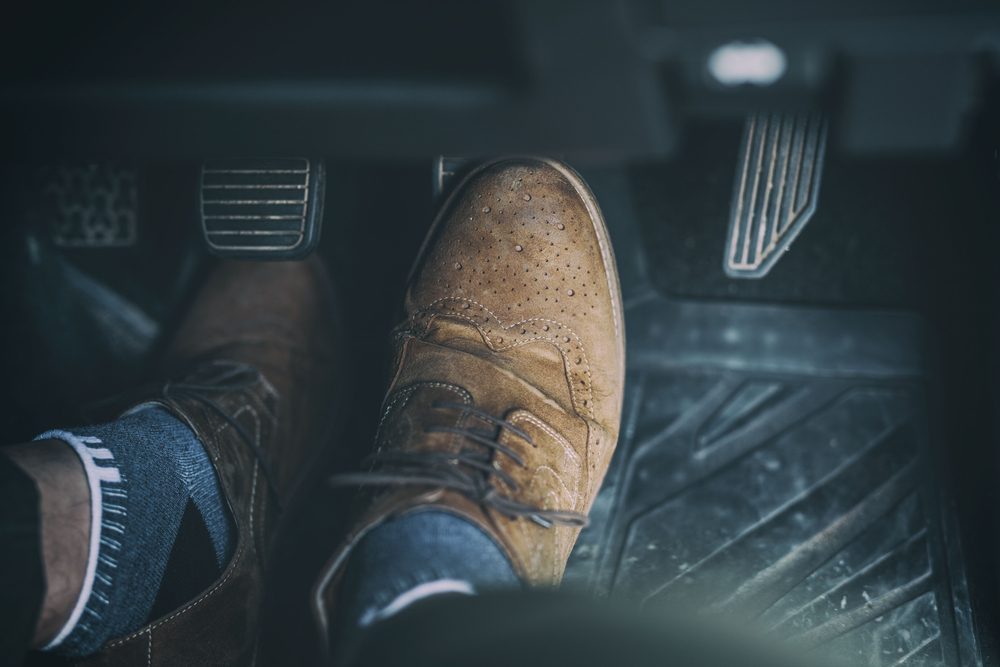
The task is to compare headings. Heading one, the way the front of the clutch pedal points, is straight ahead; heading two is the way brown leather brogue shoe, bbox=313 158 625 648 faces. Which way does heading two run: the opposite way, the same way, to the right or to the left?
the opposite way

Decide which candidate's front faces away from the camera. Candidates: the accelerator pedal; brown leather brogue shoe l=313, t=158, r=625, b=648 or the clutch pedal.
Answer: the brown leather brogue shoe

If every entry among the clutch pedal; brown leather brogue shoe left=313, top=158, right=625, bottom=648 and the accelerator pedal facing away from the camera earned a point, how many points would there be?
1

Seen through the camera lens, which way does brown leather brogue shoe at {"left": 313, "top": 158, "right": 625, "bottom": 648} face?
facing away from the viewer

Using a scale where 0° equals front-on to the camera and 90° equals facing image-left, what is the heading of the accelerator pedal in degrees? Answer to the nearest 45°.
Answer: approximately 0°

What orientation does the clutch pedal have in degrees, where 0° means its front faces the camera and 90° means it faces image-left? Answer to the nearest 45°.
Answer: approximately 0°
